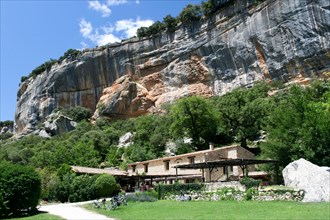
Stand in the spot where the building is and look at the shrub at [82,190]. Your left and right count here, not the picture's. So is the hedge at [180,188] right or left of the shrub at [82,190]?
left

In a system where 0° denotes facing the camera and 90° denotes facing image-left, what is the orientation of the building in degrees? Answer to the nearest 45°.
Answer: approximately 45°

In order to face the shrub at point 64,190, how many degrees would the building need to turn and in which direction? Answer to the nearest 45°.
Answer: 0° — it already faces it

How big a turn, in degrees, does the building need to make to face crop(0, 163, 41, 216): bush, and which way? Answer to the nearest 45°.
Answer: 0° — it already faces it

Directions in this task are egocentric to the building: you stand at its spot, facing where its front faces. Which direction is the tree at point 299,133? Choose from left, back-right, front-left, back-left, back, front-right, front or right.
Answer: left

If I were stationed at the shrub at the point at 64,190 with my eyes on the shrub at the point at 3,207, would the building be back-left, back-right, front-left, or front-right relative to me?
back-left

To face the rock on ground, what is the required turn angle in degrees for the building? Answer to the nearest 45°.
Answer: approximately 45° to its left

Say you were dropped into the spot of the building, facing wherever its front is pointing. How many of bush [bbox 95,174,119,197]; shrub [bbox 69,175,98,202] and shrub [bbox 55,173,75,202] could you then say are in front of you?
3

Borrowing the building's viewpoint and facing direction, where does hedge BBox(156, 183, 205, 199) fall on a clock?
The hedge is roughly at 11 o'clock from the building.

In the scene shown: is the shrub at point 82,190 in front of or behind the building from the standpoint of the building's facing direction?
in front
